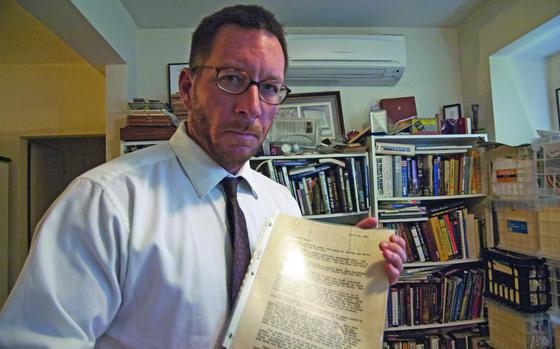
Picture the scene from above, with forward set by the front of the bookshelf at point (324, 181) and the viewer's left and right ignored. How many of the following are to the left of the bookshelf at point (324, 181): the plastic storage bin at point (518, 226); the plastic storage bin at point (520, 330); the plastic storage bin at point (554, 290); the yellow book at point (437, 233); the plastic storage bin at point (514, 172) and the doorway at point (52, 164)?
5

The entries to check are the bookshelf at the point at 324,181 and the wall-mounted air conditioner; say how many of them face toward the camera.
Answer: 2

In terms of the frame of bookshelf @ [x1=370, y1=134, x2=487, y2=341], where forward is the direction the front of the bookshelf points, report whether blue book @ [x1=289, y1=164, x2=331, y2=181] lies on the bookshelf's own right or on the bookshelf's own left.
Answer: on the bookshelf's own right

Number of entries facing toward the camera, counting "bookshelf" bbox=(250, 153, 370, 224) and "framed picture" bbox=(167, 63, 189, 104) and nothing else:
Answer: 2

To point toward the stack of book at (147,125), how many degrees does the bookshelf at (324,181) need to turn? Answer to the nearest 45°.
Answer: approximately 90° to its right

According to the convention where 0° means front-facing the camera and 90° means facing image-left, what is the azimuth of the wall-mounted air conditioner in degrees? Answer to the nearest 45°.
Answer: approximately 0°

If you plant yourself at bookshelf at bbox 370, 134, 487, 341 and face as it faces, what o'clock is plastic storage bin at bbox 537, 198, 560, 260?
The plastic storage bin is roughly at 10 o'clock from the bookshelf.
